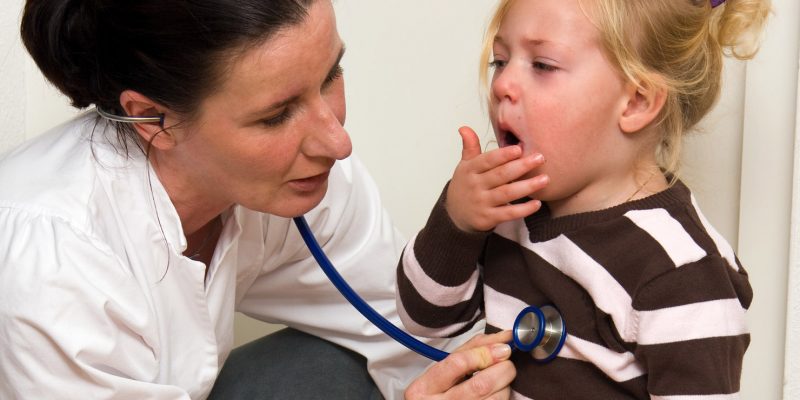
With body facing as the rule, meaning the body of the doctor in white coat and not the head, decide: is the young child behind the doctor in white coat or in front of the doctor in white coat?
in front

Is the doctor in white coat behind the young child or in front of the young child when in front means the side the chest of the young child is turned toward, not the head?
in front

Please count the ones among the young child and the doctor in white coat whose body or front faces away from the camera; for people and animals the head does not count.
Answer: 0

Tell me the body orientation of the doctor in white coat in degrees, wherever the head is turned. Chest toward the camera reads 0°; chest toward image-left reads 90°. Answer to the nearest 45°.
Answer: approximately 315°

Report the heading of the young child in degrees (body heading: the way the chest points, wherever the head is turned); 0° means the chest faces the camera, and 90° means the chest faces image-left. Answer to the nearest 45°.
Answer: approximately 45°
